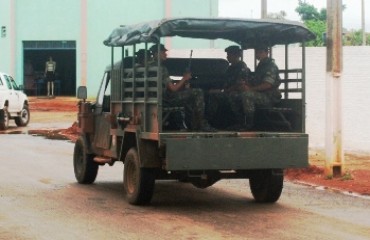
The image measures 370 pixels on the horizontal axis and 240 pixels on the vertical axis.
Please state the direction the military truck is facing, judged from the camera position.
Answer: facing away from the viewer and to the left of the viewer

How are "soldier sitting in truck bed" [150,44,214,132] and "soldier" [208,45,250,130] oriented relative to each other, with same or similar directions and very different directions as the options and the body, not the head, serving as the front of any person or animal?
very different directions

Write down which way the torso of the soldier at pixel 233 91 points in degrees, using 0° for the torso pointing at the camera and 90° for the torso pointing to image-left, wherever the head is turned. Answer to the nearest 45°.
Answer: approximately 90°

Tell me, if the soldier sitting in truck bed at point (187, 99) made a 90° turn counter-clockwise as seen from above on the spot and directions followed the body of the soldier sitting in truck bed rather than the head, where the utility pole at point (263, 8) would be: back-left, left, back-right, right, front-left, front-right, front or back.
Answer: front

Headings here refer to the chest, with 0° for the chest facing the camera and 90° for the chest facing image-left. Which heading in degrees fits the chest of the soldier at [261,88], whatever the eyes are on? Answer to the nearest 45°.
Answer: approximately 90°

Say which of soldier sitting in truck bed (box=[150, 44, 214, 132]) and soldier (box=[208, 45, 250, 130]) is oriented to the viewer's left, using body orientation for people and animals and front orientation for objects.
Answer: the soldier

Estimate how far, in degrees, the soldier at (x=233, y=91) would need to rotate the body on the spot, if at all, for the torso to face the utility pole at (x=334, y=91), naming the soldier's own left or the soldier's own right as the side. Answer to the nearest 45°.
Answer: approximately 135° to the soldier's own right

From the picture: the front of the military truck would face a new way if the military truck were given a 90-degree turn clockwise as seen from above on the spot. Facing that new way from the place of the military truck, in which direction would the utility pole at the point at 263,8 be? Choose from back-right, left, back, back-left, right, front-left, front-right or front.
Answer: front-left

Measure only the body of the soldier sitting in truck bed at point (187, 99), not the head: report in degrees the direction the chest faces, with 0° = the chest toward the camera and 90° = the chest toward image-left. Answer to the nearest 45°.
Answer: approximately 270°

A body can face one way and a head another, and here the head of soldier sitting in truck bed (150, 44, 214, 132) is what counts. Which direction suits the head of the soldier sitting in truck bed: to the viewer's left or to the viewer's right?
to the viewer's right

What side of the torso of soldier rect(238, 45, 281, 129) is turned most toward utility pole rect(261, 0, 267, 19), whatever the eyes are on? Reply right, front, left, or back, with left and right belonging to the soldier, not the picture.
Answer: right
